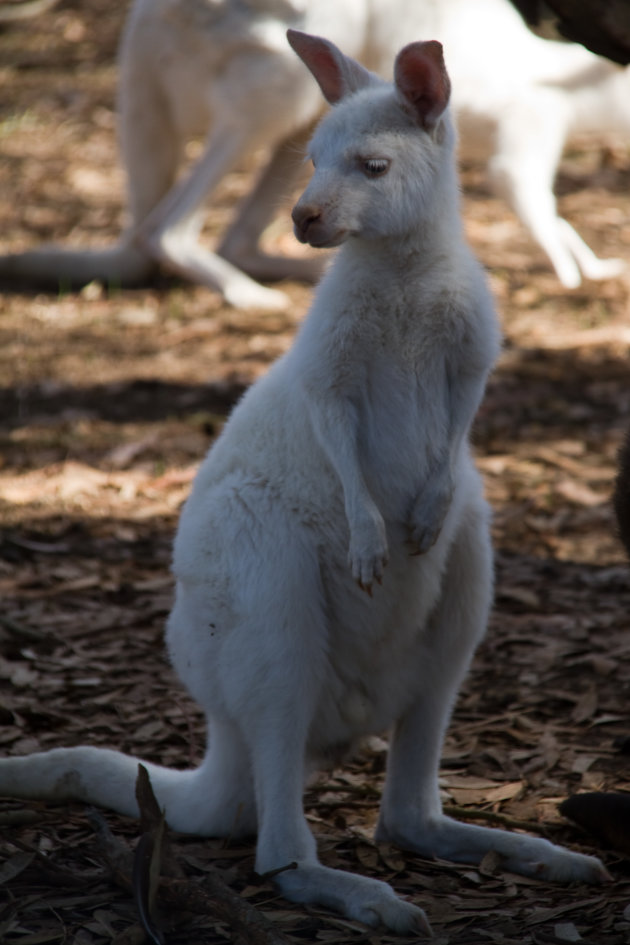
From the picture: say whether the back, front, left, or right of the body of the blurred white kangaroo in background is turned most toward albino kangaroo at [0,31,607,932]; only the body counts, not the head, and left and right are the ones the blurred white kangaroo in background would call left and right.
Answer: right

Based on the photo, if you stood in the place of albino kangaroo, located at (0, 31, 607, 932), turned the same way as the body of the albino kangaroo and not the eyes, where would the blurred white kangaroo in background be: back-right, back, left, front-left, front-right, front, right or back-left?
back-left

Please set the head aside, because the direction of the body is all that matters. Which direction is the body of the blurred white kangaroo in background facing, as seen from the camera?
to the viewer's right

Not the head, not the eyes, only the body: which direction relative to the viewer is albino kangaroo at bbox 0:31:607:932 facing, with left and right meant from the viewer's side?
facing the viewer and to the right of the viewer

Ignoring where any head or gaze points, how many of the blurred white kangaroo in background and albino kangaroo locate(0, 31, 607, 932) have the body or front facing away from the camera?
0
